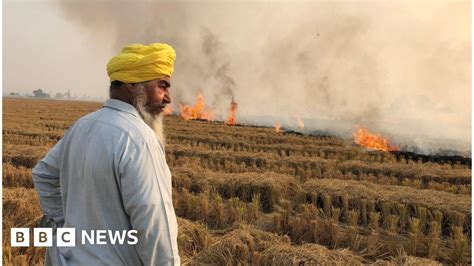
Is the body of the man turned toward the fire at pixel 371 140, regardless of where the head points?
yes

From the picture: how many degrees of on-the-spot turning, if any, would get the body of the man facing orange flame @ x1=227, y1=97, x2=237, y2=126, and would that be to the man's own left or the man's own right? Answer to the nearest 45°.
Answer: approximately 45° to the man's own left

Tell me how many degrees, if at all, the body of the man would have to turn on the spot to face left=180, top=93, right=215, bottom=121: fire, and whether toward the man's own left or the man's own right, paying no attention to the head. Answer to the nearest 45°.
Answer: approximately 45° to the man's own left

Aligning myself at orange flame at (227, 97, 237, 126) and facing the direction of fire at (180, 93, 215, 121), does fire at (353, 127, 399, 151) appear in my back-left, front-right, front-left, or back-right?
back-left

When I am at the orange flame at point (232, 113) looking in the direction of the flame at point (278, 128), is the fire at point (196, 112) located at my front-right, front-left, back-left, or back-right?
back-right

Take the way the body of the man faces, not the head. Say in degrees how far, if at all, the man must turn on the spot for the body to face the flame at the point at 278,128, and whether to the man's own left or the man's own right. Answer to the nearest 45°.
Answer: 0° — they already face it

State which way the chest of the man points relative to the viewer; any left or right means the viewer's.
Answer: facing away from the viewer and to the right of the viewer

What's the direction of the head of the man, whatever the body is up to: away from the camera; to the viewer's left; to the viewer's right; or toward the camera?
to the viewer's right
